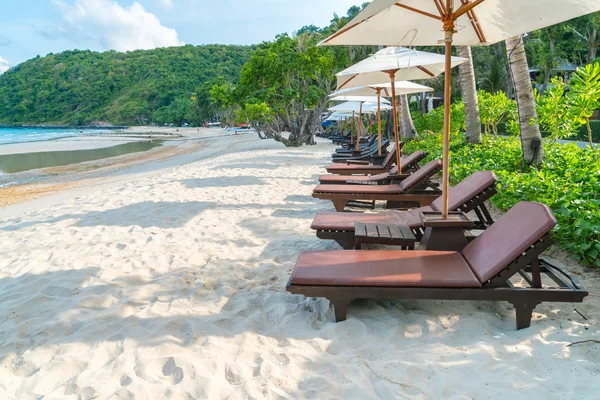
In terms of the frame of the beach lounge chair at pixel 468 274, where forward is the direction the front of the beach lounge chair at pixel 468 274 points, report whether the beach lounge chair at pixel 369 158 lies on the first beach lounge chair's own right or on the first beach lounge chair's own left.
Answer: on the first beach lounge chair's own right

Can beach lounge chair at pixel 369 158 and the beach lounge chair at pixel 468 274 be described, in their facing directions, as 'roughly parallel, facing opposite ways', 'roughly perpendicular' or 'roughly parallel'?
roughly parallel

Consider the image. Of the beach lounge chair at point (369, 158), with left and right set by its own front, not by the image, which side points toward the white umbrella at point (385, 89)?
left

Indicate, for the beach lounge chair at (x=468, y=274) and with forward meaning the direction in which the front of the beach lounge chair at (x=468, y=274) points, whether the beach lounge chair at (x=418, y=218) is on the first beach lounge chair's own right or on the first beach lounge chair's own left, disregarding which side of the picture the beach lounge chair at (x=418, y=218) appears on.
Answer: on the first beach lounge chair's own right

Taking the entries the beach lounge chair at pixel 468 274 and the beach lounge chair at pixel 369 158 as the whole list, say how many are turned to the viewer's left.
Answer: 2

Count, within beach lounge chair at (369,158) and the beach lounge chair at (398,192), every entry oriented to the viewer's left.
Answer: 2

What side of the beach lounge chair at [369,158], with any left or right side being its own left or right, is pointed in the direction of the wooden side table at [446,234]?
left

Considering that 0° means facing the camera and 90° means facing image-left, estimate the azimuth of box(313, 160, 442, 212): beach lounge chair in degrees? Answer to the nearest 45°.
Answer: approximately 90°

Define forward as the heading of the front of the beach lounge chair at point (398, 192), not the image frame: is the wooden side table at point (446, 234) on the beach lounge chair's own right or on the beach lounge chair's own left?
on the beach lounge chair's own left

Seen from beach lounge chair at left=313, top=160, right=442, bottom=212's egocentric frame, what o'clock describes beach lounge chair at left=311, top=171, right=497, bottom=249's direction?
beach lounge chair at left=311, top=171, right=497, bottom=249 is roughly at 9 o'clock from beach lounge chair at left=313, top=160, right=442, bottom=212.

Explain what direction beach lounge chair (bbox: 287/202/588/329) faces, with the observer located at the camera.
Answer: facing to the left of the viewer

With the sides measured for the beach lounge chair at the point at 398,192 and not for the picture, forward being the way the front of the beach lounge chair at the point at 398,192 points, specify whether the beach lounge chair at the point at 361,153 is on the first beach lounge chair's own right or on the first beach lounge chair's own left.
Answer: on the first beach lounge chair's own right

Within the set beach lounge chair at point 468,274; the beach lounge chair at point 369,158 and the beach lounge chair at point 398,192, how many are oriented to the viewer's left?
3

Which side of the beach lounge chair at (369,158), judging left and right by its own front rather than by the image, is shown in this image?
left

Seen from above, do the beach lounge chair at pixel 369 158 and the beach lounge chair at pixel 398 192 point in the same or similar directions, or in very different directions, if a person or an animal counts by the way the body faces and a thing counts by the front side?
same or similar directions

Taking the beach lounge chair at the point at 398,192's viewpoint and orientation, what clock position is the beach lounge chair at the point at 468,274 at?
the beach lounge chair at the point at 468,274 is roughly at 9 o'clock from the beach lounge chair at the point at 398,192.
